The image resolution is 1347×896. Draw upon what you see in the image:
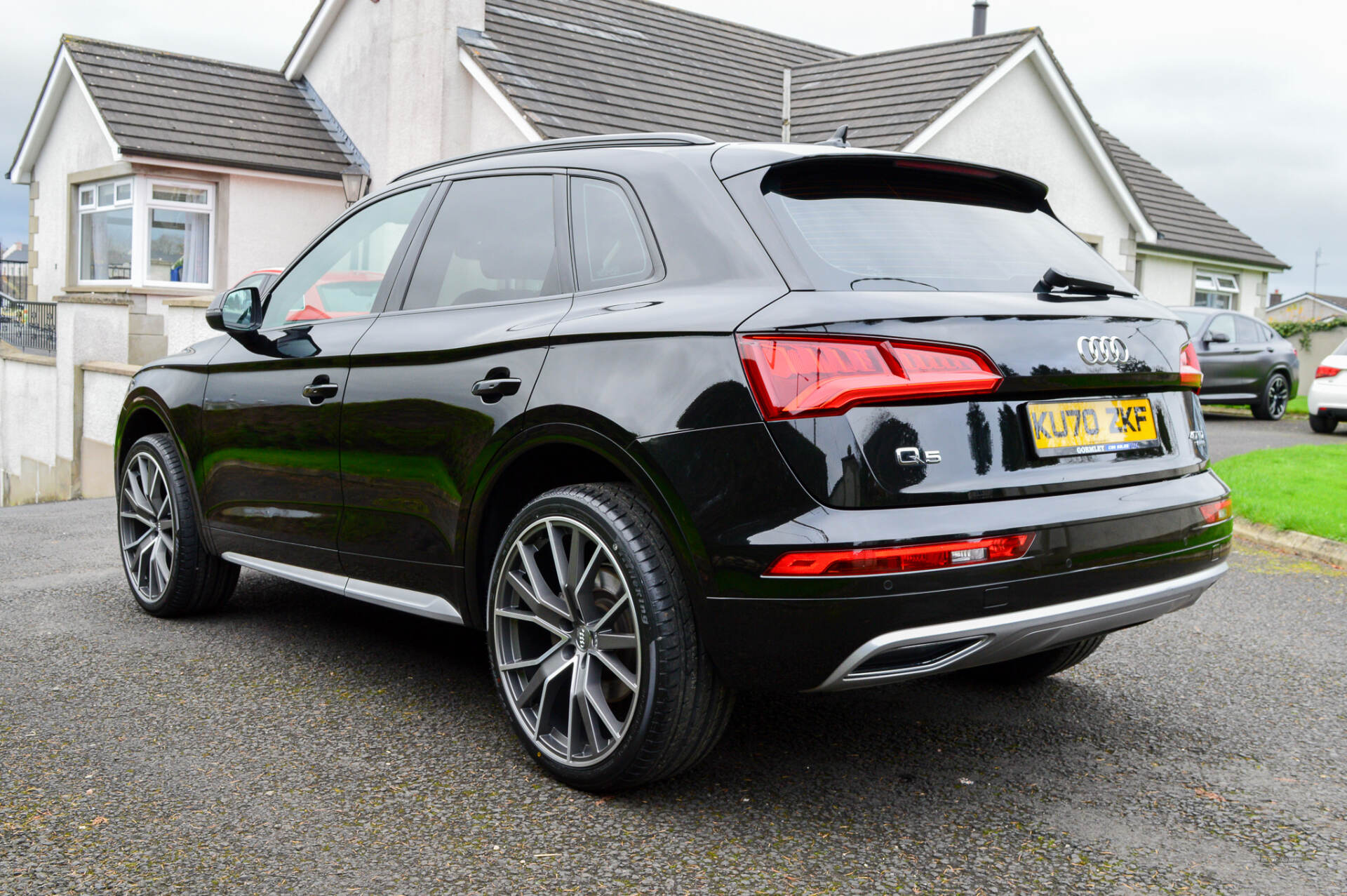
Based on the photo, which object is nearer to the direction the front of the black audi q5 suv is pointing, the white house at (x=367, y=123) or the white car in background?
the white house

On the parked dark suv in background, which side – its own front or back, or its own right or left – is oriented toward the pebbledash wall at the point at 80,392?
front

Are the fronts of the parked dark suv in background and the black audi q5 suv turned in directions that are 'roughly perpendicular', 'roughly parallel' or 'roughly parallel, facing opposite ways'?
roughly perpendicular

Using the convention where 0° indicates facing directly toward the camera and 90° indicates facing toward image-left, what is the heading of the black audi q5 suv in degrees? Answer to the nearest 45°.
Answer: approximately 135°

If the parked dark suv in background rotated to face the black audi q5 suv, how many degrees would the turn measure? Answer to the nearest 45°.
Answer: approximately 45° to its left

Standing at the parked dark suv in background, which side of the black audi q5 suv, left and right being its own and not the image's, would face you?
right

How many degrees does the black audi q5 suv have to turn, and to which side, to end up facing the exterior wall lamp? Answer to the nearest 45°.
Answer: approximately 45° to its right

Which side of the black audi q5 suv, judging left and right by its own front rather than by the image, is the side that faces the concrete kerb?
right

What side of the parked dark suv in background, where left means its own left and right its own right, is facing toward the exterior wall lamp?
front

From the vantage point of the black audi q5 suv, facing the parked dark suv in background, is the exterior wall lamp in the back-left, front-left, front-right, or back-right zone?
front-left

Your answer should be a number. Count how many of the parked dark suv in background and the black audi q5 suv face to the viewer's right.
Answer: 0

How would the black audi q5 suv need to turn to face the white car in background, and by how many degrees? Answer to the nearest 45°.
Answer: approximately 90° to its right

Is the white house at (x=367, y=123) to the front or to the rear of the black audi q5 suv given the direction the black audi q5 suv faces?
to the front

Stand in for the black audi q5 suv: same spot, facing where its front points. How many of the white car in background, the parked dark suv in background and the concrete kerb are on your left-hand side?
0

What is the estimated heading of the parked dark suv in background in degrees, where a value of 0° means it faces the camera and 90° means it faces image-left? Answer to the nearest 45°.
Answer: approximately 45°

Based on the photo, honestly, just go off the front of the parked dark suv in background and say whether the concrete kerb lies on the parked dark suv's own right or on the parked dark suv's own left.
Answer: on the parked dark suv's own left
